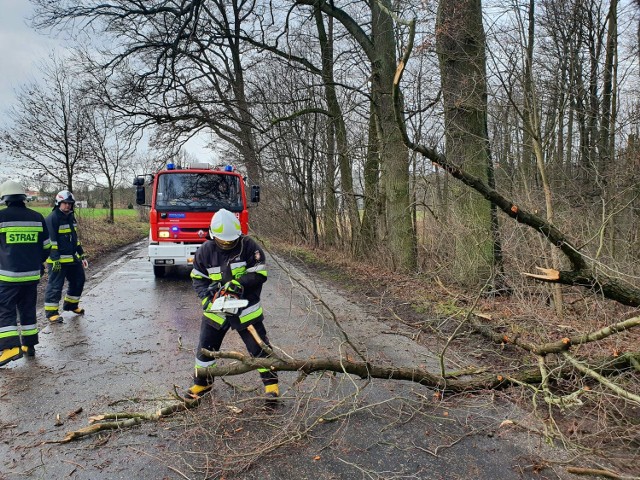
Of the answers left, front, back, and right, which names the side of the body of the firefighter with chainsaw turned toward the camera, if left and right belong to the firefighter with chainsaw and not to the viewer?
front

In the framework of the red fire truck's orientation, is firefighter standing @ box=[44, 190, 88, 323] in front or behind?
in front

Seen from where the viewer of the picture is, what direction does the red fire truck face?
facing the viewer

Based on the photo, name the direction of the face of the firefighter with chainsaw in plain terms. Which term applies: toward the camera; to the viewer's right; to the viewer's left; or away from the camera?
toward the camera

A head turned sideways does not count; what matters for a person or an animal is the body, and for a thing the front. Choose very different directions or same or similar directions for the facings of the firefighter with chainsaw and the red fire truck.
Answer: same or similar directions

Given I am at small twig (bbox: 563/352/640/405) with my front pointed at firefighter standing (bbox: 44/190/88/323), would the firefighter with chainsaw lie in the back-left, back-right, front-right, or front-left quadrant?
front-left

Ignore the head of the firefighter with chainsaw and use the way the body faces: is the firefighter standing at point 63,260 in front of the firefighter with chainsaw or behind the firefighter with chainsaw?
behind

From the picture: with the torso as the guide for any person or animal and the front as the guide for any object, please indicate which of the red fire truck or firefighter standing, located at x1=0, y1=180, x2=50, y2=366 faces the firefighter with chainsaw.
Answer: the red fire truck

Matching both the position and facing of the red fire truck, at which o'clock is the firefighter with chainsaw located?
The firefighter with chainsaw is roughly at 12 o'clock from the red fire truck.

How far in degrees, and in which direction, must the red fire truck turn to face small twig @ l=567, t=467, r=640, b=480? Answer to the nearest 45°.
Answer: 0° — it already faces it

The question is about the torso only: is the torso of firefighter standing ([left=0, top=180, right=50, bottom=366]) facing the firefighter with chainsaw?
no

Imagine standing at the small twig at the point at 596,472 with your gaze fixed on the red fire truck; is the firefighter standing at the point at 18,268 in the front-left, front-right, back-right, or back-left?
front-left

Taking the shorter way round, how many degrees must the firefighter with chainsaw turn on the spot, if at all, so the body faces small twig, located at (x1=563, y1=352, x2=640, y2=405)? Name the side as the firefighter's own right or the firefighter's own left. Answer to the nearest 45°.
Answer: approximately 45° to the firefighter's own left
